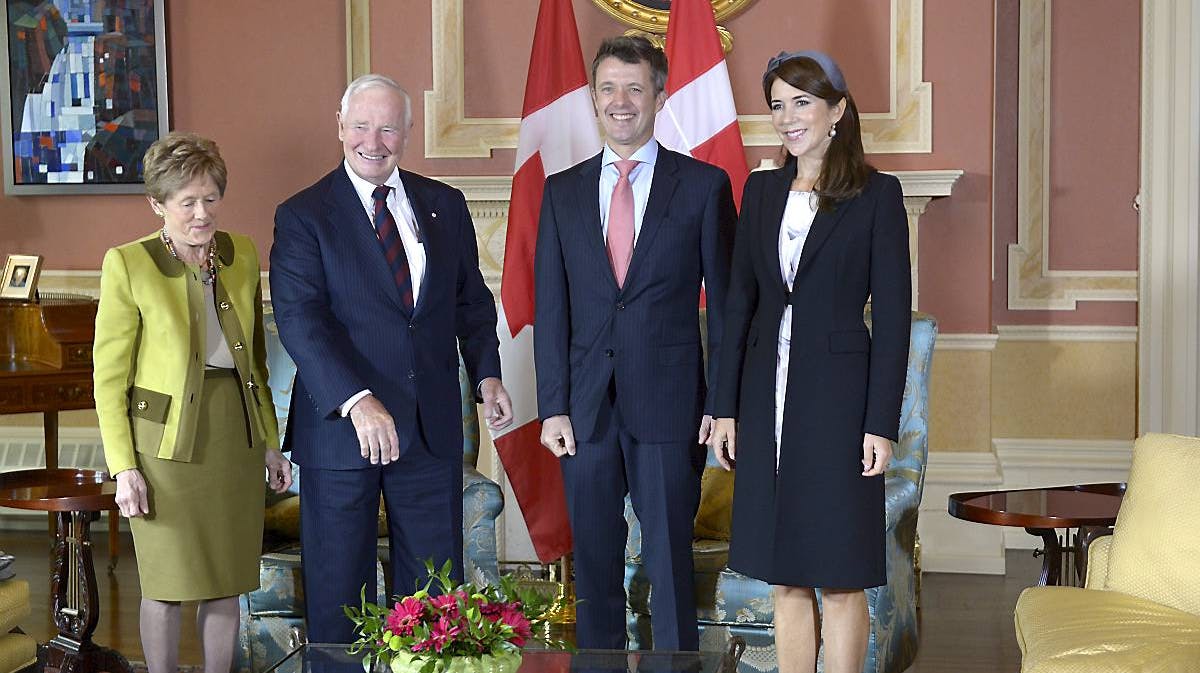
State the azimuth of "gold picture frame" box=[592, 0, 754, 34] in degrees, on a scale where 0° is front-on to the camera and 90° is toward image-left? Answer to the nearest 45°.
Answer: approximately 0°

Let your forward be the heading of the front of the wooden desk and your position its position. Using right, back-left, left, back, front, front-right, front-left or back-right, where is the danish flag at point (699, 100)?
front-left

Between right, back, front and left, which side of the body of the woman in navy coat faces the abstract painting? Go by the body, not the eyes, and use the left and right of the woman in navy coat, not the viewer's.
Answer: right

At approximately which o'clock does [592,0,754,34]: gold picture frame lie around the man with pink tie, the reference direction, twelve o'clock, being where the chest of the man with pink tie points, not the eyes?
The gold picture frame is roughly at 6 o'clock from the man with pink tie.

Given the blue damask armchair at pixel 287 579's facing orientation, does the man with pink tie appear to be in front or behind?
in front

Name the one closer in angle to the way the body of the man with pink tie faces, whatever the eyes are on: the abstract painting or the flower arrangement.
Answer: the flower arrangement

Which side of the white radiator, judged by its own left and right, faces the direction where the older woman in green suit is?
front

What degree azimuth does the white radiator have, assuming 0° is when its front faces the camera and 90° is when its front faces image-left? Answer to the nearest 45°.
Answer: approximately 0°

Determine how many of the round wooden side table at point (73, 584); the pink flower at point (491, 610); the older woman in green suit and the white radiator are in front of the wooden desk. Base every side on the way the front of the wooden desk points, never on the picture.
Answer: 3
